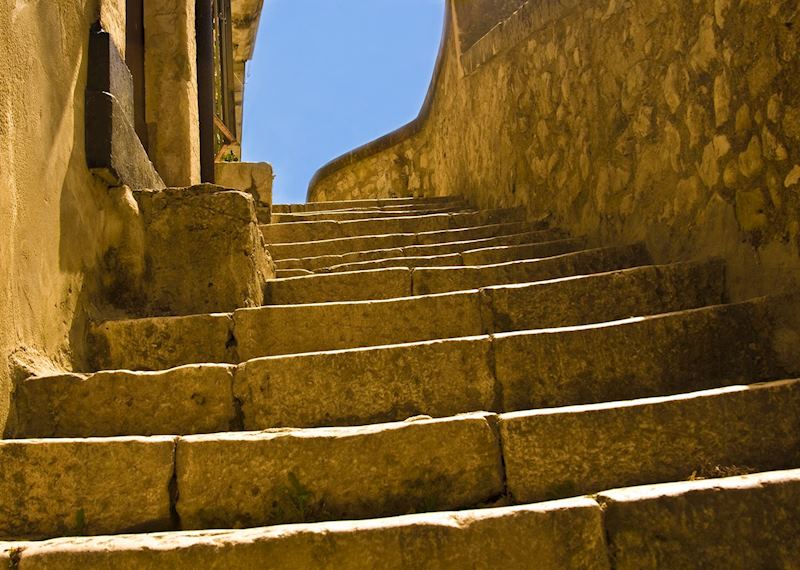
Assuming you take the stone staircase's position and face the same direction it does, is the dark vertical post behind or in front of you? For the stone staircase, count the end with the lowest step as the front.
behind

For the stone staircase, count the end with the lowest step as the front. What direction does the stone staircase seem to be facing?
toward the camera

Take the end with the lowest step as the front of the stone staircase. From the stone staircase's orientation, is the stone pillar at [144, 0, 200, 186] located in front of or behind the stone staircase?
behind
